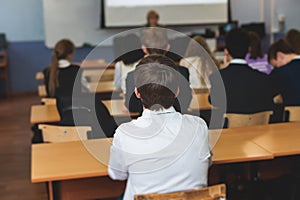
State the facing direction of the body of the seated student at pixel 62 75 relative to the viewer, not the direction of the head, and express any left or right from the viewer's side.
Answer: facing away from the viewer and to the right of the viewer

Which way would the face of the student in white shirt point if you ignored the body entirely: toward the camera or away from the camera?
away from the camera

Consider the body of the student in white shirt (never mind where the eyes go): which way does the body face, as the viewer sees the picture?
away from the camera

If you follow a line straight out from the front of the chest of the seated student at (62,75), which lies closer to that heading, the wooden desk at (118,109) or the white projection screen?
the white projection screen

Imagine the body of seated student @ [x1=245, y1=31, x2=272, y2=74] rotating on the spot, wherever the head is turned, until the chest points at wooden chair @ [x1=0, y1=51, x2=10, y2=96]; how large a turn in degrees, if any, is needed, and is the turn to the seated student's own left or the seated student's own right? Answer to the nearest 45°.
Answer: approximately 45° to the seated student's own left

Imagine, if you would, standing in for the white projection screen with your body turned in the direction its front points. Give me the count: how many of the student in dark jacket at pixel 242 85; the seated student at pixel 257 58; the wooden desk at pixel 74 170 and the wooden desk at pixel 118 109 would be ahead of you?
4

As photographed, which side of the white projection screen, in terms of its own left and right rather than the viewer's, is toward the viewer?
front

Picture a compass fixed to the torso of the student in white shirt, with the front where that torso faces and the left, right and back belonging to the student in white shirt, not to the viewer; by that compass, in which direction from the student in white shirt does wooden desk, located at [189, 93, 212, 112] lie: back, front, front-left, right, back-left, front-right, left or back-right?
front

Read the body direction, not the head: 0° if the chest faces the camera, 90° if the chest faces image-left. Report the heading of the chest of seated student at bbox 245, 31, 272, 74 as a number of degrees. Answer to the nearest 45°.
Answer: approximately 180°

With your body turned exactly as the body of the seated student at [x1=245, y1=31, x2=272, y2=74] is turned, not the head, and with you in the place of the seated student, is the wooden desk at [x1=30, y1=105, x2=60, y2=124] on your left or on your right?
on your left

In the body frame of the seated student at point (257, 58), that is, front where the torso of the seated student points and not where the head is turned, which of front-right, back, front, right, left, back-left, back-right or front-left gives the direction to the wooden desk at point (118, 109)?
back-left

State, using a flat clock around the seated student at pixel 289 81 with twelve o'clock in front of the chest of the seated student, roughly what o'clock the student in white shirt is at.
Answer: The student in white shirt is roughly at 8 o'clock from the seated student.

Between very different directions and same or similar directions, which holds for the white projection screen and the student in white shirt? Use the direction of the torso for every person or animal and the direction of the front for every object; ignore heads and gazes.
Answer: very different directions

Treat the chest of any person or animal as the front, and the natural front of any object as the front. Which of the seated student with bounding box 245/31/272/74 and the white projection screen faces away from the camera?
the seated student

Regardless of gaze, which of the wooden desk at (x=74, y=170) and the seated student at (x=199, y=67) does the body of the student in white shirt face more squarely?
the seated student

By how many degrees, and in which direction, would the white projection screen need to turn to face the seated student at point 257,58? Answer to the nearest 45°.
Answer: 0° — it already faces them
